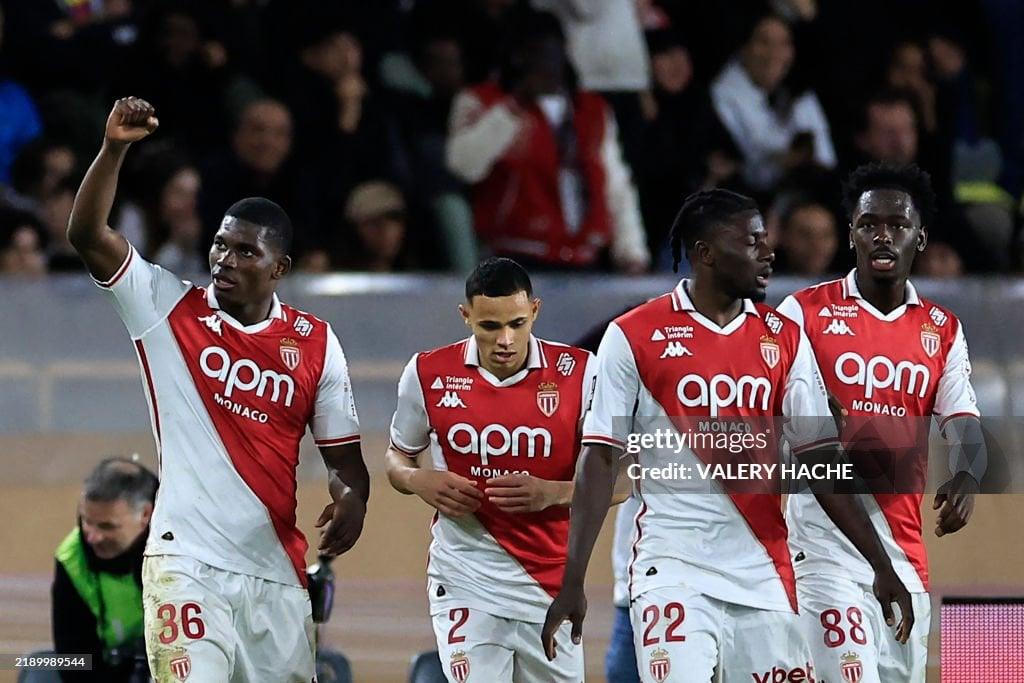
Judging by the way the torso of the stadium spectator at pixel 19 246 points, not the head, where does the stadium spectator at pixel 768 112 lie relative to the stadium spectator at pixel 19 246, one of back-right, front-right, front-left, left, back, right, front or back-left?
left

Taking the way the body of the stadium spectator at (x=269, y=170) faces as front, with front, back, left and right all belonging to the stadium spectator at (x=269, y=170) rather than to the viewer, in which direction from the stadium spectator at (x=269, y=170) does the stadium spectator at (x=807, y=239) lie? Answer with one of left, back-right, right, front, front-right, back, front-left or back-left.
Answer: left

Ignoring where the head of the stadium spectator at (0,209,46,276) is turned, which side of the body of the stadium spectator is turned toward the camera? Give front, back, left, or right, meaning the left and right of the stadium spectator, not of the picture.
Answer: front

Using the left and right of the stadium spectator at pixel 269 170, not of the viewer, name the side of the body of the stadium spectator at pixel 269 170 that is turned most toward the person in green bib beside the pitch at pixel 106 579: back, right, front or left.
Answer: front

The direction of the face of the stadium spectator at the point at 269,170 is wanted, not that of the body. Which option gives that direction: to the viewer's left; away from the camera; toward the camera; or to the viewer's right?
toward the camera

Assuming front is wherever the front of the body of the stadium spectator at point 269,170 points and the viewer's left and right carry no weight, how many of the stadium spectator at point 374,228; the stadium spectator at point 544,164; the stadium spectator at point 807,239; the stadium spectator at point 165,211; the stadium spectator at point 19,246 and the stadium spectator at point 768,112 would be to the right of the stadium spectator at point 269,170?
2

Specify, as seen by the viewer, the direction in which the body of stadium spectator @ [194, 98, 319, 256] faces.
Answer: toward the camera

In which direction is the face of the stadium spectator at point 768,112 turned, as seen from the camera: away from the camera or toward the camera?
toward the camera

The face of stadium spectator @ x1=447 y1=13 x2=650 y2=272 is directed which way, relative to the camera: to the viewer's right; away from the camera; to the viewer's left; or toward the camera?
toward the camera

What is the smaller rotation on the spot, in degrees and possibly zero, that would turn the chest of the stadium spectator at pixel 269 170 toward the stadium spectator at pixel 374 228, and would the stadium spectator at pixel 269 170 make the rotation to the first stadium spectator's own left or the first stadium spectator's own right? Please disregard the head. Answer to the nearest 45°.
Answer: approximately 90° to the first stadium spectator's own left

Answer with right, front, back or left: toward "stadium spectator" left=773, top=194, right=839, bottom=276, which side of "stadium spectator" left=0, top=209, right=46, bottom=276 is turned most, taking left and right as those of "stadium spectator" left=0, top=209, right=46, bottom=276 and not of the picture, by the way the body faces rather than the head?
left

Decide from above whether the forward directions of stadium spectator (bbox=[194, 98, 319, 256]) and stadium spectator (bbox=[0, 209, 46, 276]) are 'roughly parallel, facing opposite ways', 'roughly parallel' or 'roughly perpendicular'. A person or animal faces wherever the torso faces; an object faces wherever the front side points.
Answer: roughly parallel

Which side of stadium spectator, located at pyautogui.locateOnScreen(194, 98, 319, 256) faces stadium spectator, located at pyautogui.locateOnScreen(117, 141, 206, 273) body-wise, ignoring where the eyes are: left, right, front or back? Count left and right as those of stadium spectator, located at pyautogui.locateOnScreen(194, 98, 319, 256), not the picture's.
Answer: right

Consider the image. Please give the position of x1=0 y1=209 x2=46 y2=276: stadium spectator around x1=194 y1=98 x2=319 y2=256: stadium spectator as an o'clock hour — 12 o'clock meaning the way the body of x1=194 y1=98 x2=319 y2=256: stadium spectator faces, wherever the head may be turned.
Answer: x1=0 y1=209 x2=46 y2=276: stadium spectator is roughly at 3 o'clock from x1=194 y1=98 x2=319 y2=256: stadium spectator.
